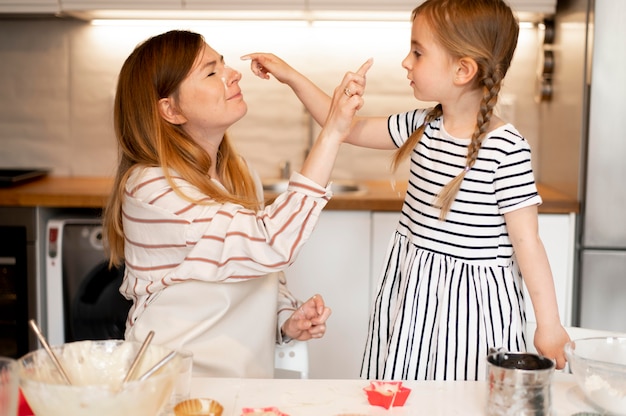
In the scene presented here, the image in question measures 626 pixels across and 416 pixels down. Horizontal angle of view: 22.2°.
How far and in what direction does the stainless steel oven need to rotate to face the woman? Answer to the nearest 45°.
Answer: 0° — it already faces them

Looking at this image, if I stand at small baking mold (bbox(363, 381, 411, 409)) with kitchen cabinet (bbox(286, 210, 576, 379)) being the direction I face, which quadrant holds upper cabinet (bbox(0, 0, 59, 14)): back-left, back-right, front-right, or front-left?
front-left

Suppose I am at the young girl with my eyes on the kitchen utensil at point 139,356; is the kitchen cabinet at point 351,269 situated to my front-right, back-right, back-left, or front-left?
back-right

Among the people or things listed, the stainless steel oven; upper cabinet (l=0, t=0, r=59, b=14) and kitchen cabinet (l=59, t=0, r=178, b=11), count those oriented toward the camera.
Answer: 3

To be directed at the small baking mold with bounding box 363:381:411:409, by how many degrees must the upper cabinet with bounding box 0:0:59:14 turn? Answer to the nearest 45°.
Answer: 0° — it already faces it

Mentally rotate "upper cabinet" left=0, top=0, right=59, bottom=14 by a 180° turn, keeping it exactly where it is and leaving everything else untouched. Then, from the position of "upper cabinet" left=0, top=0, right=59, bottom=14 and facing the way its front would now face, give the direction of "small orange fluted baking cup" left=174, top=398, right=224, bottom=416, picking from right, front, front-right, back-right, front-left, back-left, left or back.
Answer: back

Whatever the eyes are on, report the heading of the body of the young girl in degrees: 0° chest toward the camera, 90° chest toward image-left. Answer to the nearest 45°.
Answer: approximately 45°

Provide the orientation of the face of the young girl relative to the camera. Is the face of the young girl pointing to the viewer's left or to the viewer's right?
to the viewer's left

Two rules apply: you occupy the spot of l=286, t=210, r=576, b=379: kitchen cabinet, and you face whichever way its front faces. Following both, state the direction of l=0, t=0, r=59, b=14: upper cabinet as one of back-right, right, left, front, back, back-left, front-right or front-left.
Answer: right

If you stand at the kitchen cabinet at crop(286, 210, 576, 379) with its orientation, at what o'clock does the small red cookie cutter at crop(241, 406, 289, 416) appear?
The small red cookie cutter is roughly at 12 o'clock from the kitchen cabinet.

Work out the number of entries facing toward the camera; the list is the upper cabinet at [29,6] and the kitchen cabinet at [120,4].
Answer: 2

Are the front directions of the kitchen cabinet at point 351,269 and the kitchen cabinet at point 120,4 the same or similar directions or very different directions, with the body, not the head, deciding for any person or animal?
same or similar directions

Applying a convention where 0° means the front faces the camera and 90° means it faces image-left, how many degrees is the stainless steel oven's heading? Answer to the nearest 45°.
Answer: approximately 0°

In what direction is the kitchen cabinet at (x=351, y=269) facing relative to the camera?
toward the camera

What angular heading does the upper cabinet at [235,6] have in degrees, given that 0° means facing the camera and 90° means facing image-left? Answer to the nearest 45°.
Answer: approximately 0°

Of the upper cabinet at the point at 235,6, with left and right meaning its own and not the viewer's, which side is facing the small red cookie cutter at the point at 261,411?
front

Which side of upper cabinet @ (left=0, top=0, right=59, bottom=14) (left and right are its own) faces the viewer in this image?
front
